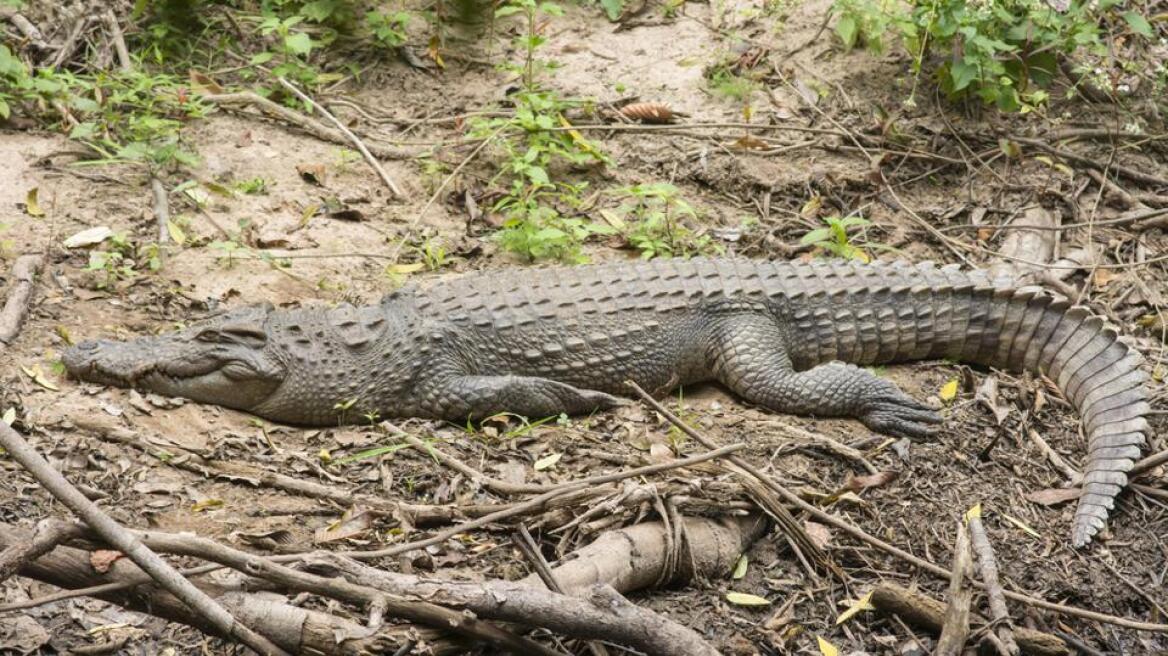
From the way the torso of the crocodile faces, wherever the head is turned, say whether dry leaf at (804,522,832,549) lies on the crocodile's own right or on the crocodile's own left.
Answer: on the crocodile's own left

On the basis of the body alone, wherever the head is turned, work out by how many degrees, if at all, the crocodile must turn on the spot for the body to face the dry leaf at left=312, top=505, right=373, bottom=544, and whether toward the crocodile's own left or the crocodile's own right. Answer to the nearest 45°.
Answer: approximately 45° to the crocodile's own left

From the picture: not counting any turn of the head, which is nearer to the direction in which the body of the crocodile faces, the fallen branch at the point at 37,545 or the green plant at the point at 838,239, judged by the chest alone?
the fallen branch

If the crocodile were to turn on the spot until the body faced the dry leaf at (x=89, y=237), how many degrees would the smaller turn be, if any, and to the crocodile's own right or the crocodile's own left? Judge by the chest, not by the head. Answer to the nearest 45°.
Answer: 0° — it already faces it

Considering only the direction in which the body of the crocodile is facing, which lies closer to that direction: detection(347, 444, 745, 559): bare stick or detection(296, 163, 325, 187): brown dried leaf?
the brown dried leaf

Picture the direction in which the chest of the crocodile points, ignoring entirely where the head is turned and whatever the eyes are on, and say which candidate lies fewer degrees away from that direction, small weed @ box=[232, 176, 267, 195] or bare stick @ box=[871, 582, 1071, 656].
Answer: the small weed

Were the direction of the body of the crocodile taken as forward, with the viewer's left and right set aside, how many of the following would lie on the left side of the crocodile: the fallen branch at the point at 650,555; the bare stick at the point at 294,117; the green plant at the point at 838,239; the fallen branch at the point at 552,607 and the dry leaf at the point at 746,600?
3

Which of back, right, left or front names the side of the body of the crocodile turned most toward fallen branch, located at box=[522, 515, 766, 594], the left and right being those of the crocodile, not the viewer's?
left

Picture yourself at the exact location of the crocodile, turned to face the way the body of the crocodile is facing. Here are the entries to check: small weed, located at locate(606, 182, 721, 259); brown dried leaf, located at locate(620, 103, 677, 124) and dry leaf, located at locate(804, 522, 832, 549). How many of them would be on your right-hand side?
2

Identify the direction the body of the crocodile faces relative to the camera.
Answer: to the viewer's left

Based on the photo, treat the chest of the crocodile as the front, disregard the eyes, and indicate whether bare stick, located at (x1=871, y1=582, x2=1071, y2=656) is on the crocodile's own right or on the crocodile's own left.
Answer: on the crocodile's own left

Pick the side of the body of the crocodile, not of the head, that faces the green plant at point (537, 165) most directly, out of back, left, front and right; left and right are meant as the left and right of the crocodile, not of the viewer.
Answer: right

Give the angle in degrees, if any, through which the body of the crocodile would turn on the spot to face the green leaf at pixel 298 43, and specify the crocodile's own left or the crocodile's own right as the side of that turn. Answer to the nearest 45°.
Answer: approximately 45° to the crocodile's own right
